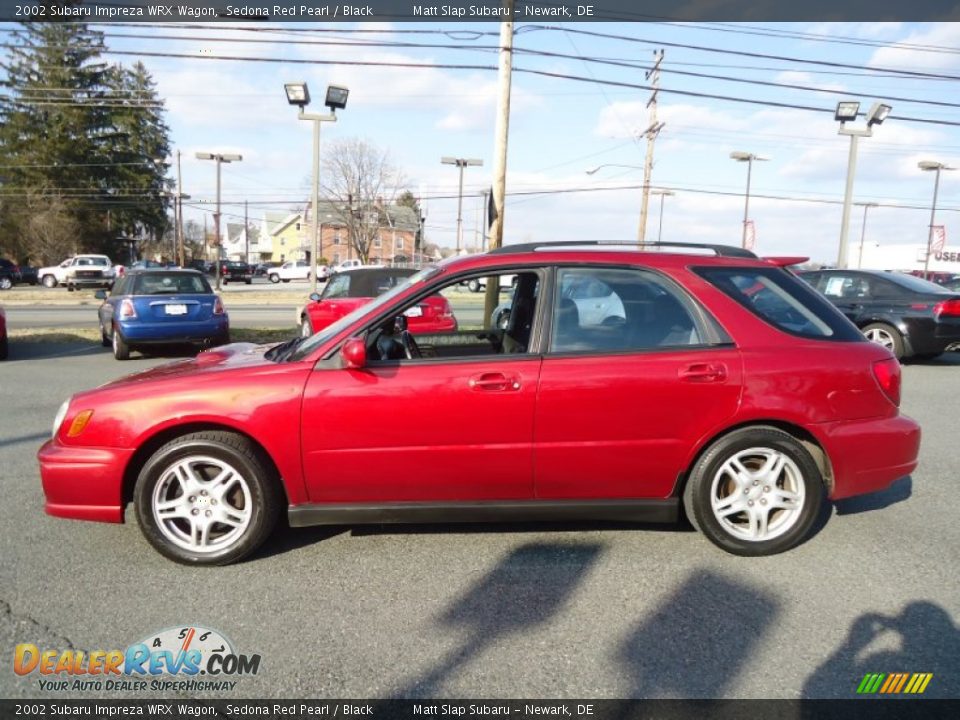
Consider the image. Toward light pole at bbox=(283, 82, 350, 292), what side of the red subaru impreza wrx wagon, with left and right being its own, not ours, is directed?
right

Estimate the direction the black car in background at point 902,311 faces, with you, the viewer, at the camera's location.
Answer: facing away from the viewer and to the left of the viewer

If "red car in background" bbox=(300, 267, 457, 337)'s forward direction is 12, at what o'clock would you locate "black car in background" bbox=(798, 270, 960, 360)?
The black car in background is roughly at 5 o'clock from the red car in background.

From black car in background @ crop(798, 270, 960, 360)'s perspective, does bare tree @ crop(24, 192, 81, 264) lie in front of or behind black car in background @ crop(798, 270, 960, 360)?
in front

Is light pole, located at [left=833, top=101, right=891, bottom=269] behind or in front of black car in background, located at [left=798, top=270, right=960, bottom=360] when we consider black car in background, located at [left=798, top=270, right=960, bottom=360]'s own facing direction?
in front

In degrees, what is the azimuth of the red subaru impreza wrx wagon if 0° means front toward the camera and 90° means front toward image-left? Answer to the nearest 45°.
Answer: approximately 90°

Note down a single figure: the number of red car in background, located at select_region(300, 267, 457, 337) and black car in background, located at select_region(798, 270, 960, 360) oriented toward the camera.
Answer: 0

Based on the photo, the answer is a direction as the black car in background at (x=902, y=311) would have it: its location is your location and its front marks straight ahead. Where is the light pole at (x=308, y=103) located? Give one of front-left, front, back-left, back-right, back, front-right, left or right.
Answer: front-left

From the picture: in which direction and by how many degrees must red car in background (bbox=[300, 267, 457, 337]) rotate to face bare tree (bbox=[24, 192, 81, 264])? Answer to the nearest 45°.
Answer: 0° — it already faces it

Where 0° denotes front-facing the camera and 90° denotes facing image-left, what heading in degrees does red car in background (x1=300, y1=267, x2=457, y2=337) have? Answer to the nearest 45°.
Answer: approximately 135°

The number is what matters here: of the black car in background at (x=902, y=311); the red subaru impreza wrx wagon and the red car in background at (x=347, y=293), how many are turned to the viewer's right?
0
